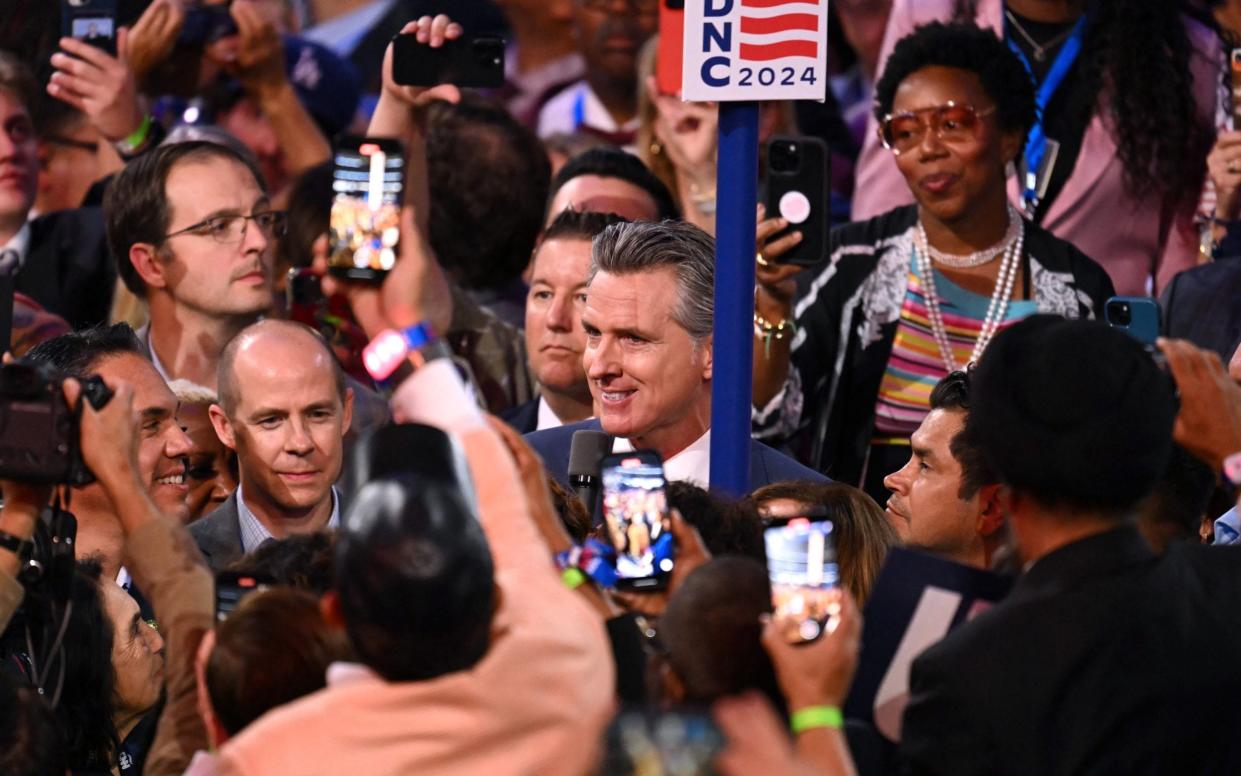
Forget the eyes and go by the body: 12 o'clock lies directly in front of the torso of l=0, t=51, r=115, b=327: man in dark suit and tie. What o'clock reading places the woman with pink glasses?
The woman with pink glasses is roughly at 10 o'clock from the man in dark suit and tie.

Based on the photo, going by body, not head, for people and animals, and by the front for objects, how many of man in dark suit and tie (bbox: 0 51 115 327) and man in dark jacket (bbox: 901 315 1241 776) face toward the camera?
1

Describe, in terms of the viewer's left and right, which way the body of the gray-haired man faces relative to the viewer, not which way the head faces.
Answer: facing the viewer and to the left of the viewer

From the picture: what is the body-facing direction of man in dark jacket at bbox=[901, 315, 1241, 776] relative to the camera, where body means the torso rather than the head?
away from the camera

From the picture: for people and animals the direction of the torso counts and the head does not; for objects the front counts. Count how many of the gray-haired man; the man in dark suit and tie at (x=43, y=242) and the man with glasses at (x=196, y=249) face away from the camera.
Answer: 0

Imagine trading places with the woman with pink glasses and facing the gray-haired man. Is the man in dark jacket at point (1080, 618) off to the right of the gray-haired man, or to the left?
left

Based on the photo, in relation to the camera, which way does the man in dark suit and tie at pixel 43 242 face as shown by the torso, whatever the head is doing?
toward the camera

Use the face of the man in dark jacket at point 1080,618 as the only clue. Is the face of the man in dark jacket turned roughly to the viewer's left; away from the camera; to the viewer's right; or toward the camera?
away from the camera

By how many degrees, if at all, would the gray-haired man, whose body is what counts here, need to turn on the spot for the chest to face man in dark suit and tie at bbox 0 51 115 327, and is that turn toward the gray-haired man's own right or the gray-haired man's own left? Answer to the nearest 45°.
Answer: approximately 90° to the gray-haired man's own right

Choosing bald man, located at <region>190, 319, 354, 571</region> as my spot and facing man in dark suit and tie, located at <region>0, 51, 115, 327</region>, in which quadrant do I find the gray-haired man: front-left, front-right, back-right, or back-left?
back-right

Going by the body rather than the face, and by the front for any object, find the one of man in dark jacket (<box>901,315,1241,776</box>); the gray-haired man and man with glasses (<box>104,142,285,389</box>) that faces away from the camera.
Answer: the man in dark jacket

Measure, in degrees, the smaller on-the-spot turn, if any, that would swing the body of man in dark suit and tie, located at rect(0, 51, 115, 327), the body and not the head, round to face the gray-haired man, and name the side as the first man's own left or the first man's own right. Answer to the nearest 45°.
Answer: approximately 45° to the first man's own left
